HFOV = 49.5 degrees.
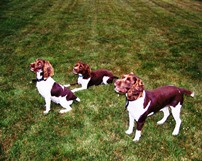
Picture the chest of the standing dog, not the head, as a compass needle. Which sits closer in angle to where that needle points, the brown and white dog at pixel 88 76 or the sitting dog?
the sitting dog

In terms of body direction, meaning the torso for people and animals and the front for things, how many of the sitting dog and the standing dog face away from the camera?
0

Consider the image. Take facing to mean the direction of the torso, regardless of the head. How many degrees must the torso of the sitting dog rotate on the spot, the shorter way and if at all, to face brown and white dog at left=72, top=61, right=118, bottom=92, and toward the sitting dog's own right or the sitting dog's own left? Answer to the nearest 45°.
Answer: approximately 135° to the sitting dog's own right

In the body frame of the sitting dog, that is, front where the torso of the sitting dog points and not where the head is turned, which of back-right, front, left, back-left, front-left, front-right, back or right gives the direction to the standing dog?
back-left

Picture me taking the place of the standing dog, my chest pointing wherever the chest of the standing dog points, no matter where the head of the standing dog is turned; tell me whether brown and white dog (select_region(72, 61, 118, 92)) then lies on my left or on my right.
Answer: on my right

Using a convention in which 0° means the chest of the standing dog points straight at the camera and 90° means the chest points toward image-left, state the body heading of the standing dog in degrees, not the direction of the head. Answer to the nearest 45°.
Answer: approximately 45°

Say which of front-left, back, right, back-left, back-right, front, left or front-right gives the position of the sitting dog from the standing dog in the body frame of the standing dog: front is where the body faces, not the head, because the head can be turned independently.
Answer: front-right

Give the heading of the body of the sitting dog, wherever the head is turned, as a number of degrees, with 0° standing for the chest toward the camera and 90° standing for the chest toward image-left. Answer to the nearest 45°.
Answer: approximately 90°
